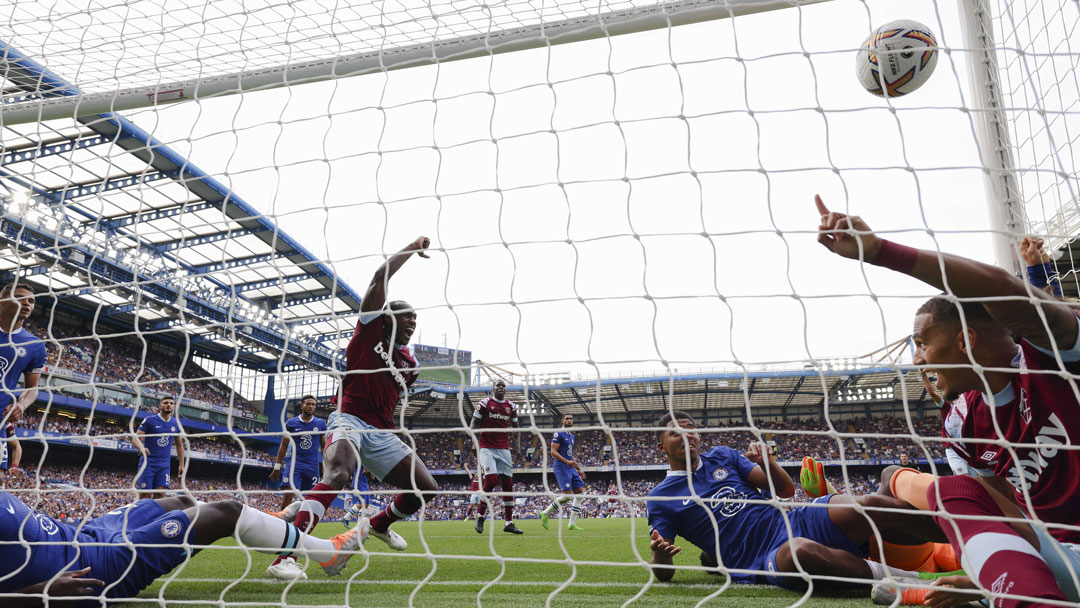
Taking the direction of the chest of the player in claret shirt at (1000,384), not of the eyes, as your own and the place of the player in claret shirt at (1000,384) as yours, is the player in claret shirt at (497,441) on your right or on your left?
on your right

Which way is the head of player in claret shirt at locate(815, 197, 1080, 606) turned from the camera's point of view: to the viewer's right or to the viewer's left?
to the viewer's left

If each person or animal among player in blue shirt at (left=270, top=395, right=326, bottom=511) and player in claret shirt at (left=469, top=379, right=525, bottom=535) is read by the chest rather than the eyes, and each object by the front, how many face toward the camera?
2

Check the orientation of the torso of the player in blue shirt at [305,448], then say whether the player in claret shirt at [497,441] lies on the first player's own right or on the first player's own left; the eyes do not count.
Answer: on the first player's own left
